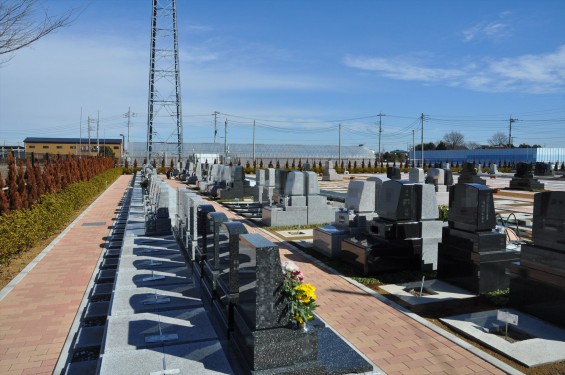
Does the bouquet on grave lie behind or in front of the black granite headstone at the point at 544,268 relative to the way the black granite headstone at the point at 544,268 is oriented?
in front

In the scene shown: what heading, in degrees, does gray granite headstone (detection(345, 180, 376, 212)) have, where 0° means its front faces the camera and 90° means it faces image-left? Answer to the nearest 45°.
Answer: approximately 45°

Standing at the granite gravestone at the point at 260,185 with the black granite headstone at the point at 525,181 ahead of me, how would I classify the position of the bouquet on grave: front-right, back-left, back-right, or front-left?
back-right

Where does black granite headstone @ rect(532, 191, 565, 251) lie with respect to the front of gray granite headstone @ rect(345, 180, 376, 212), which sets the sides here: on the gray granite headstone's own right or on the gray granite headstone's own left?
on the gray granite headstone's own left

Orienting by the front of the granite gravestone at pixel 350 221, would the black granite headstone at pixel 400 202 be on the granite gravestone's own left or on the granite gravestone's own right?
on the granite gravestone's own left

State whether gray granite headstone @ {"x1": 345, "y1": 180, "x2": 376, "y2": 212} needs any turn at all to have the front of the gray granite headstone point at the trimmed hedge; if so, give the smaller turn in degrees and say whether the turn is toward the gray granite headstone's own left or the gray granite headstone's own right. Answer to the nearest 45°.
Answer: approximately 45° to the gray granite headstone's own right

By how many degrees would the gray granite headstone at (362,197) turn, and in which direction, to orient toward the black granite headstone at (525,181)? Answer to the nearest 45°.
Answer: approximately 180°

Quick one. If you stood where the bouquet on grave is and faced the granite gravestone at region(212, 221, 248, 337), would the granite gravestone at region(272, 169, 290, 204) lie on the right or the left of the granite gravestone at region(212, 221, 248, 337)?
right
